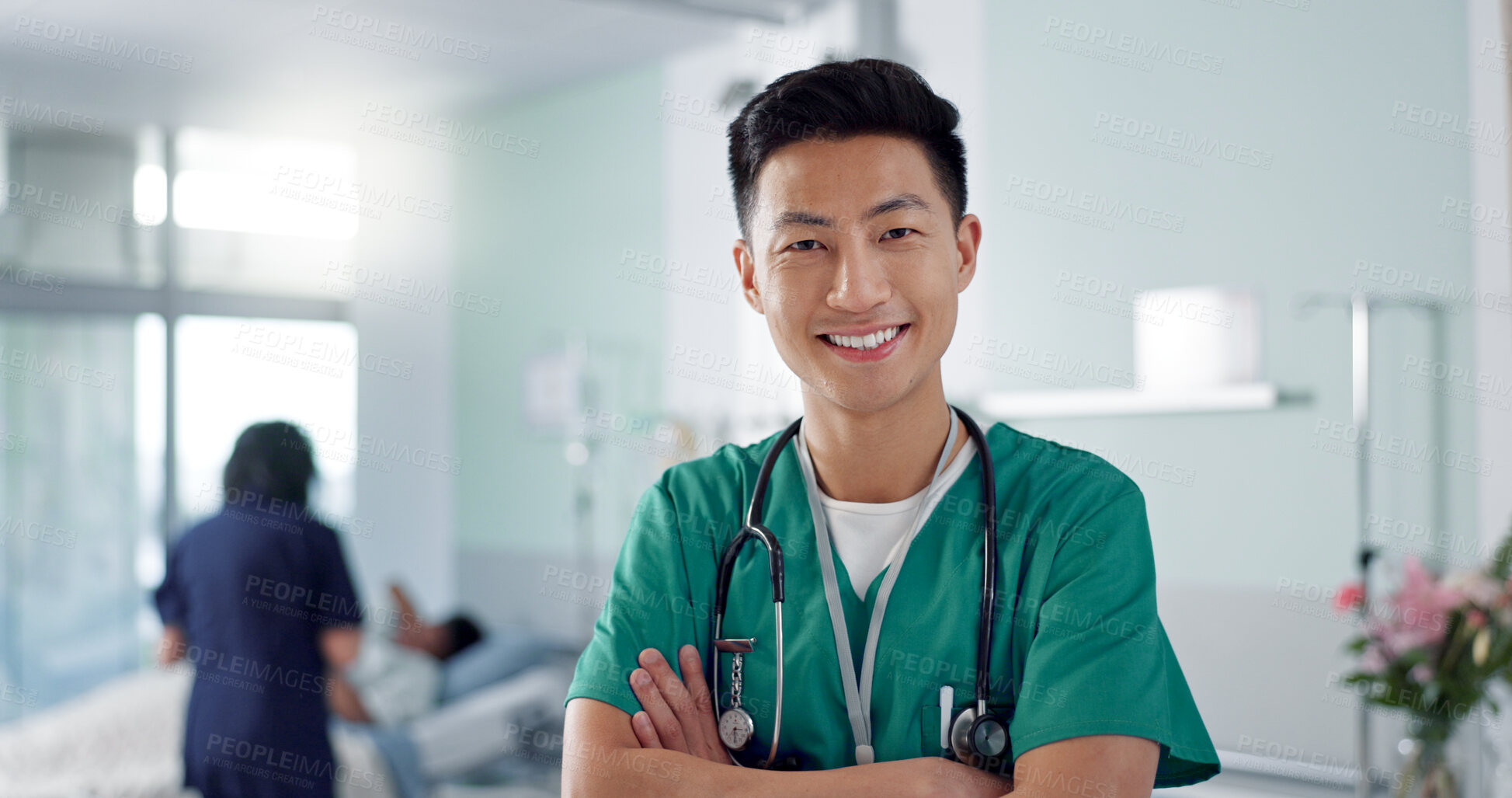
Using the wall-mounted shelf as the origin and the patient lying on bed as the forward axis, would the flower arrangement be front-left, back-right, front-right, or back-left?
back-left

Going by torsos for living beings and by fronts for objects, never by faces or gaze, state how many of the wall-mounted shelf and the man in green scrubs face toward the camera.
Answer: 2

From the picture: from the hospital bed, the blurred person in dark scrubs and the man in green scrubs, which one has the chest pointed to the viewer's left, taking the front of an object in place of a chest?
the hospital bed

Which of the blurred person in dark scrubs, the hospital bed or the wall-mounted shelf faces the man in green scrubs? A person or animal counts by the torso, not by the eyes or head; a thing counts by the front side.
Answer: the wall-mounted shelf

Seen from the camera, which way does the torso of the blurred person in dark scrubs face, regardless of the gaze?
away from the camera

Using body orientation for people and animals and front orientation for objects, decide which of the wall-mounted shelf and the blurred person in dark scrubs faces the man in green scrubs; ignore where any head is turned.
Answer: the wall-mounted shelf

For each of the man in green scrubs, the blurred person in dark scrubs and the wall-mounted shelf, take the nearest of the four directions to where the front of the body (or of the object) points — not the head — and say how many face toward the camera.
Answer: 2

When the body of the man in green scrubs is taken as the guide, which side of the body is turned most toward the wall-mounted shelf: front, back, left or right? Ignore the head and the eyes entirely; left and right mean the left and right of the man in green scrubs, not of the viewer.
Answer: back

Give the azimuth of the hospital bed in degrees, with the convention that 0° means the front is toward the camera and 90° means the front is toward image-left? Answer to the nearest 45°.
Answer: approximately 90°

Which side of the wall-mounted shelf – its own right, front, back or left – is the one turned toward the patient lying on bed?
right

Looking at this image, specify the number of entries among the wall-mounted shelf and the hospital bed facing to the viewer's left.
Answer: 1

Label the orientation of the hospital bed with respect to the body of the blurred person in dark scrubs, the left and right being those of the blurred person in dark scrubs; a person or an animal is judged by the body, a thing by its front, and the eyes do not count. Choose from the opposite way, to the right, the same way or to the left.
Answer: to the left

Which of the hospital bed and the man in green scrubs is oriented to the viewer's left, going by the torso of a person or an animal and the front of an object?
the hospital bed
